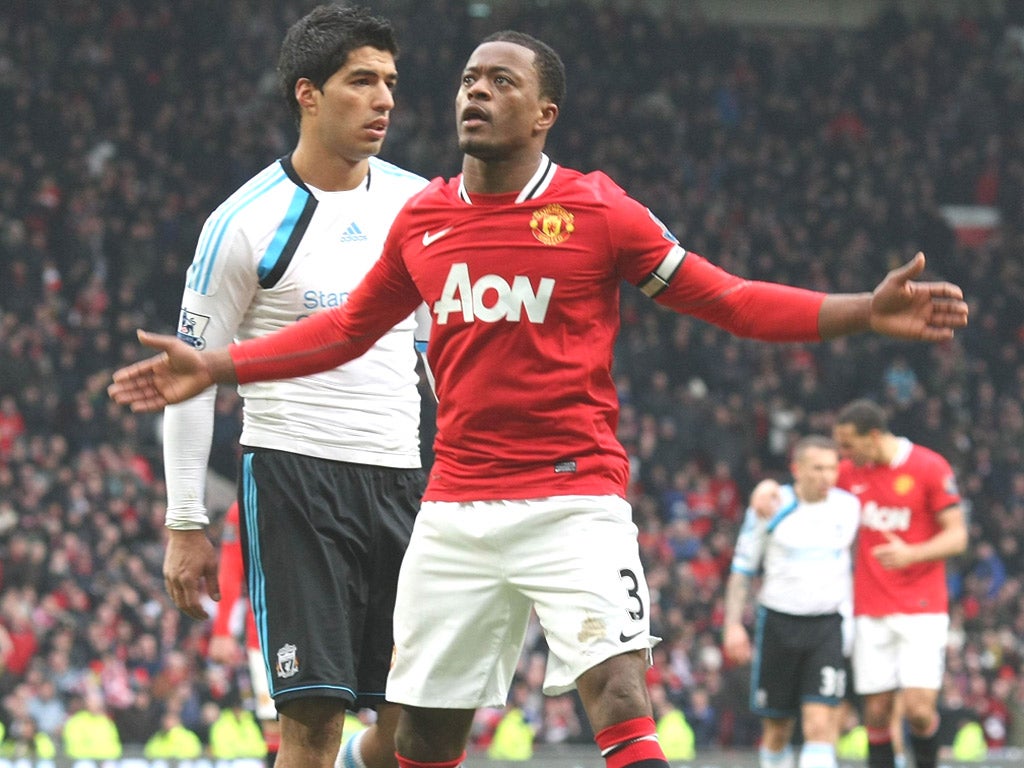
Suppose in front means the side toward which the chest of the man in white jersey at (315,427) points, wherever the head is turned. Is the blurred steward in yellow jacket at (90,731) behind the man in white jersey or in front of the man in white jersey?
behind

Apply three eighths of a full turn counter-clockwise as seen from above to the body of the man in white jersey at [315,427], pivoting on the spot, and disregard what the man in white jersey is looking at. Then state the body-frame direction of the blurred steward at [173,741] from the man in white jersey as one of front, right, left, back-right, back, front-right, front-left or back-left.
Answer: front

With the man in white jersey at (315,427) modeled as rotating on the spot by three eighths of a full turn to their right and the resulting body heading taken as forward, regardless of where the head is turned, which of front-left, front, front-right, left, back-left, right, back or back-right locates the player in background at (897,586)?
back-right

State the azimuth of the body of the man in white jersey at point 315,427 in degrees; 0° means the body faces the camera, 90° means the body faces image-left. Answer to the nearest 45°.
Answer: approximately 315°

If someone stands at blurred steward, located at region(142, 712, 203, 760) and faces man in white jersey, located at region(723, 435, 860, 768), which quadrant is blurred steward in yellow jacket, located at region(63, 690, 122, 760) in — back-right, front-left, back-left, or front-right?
back-right
